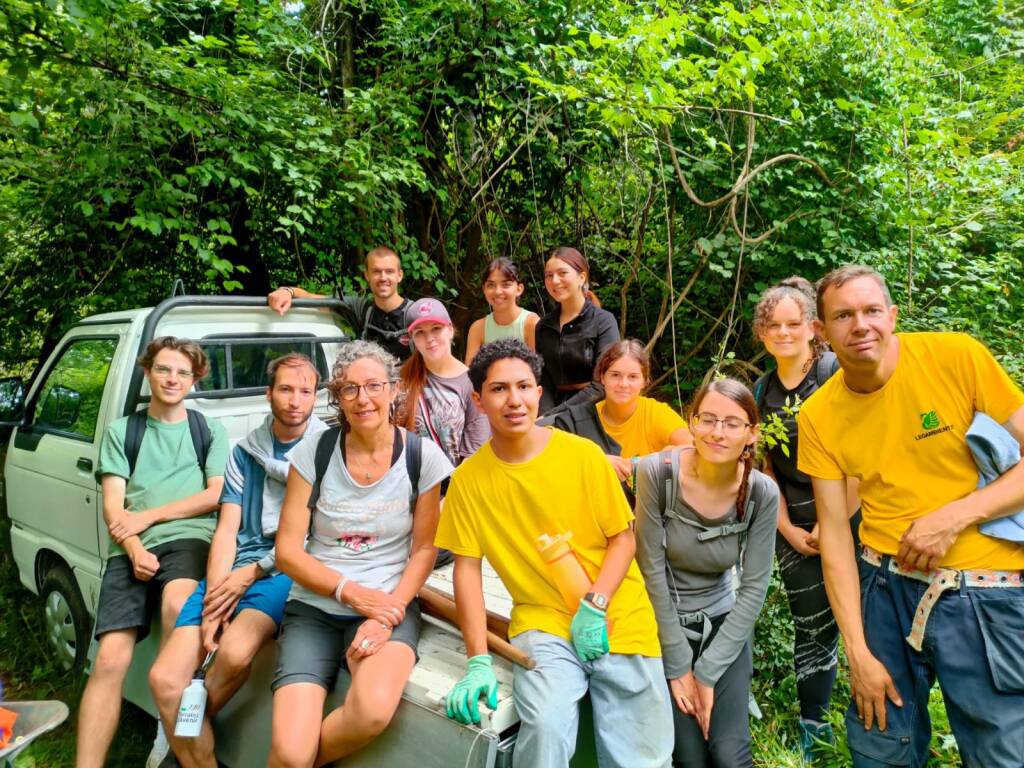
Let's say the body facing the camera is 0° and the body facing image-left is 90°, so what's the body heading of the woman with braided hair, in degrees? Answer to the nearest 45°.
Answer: approximately 0°

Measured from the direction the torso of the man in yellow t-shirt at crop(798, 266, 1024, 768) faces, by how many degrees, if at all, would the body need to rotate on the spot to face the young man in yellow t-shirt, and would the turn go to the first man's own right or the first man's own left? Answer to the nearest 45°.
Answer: approximately 90° to the first man's own right

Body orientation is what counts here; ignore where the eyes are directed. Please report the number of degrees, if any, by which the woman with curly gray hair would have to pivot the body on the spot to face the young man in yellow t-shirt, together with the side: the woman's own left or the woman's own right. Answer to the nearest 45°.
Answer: approximately 45° to the woman's own left

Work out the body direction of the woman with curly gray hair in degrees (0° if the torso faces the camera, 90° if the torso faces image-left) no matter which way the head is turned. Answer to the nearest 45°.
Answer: approximately 0°

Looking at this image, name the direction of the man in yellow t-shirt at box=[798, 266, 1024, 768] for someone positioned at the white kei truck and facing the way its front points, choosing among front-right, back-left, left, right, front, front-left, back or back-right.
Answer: back

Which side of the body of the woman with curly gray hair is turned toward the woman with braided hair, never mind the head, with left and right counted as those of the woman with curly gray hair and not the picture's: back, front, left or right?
left

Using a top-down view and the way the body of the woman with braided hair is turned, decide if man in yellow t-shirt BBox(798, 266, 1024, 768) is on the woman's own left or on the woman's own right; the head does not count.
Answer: on the woman's own left
